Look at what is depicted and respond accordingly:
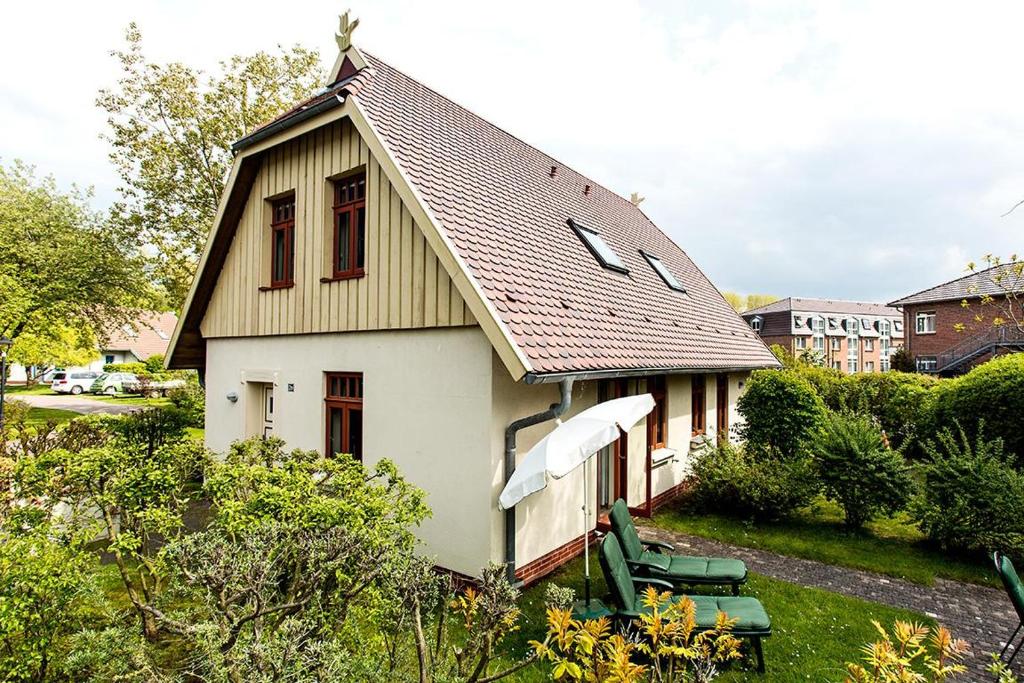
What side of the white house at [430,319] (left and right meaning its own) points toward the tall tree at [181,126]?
right

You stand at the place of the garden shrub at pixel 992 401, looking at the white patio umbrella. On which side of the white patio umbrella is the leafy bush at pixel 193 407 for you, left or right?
right

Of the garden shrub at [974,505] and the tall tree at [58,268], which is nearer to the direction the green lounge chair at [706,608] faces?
the garden shrub

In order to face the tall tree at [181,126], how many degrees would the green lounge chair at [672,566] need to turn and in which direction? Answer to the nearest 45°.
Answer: approximately 135° to its left

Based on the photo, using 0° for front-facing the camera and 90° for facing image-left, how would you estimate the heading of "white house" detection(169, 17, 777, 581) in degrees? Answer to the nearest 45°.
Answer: approximately 45°

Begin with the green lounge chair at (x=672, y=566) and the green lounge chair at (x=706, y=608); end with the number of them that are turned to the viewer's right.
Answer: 2

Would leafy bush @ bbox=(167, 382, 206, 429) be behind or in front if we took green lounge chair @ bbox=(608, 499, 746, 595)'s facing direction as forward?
behind

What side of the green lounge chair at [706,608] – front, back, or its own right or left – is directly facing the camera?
right

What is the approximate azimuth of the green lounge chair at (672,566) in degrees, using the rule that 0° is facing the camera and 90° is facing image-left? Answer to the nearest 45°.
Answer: approximately 270°

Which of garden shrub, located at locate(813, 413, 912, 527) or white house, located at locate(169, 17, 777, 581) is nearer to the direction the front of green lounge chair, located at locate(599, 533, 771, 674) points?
the garden shrub

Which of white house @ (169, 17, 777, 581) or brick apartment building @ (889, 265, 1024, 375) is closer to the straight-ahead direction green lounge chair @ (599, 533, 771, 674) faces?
the brick apartment building

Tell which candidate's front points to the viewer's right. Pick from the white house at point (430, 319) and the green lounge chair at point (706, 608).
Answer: the green lounge chair

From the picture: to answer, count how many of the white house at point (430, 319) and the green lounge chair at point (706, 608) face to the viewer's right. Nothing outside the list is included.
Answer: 1
